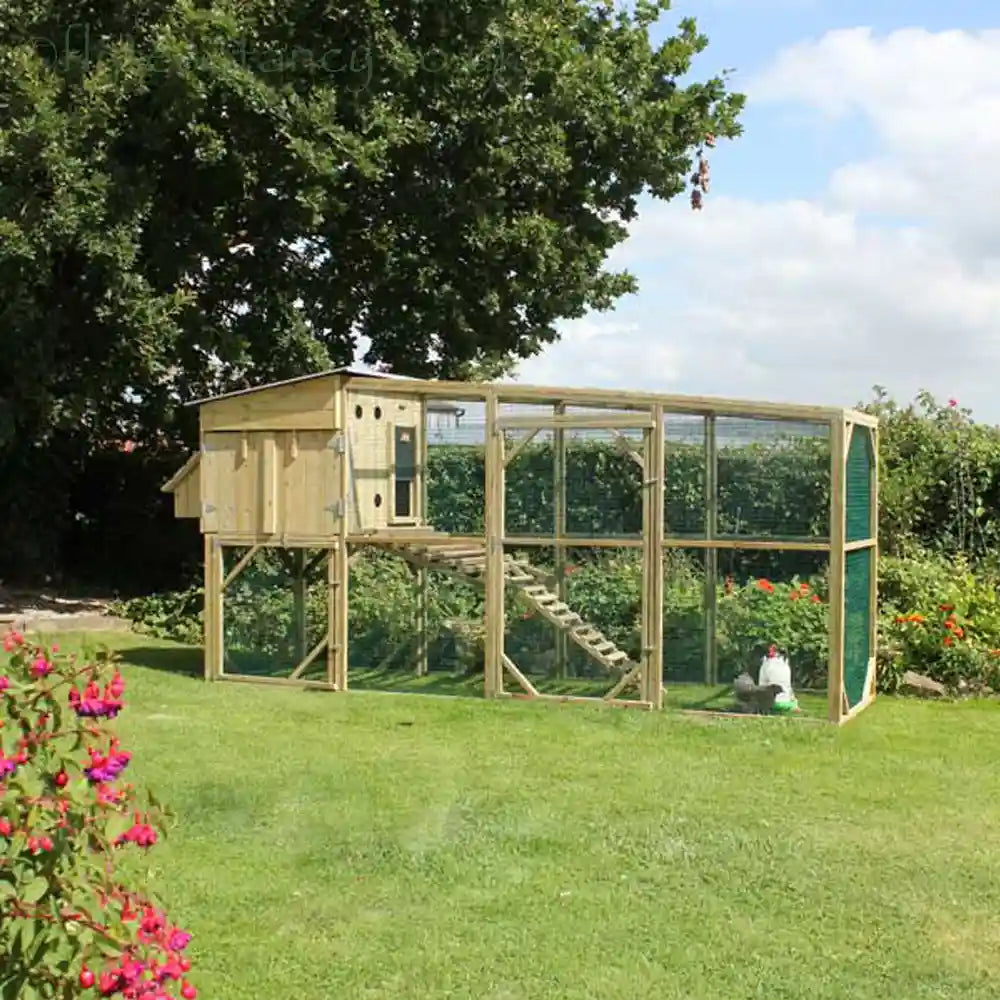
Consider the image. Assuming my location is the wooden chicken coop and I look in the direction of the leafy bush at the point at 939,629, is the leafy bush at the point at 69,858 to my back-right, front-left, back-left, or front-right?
back-right

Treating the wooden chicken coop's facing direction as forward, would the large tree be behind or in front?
behind

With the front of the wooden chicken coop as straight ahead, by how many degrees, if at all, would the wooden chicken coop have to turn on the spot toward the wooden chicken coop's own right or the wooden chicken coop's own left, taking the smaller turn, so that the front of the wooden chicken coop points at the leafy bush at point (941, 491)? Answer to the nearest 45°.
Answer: approximately 135° to the wooden chicken coop's own left

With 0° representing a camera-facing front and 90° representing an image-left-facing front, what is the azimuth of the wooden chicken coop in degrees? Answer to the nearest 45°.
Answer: approximately 0°

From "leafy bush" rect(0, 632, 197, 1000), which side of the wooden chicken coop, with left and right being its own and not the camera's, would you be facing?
front

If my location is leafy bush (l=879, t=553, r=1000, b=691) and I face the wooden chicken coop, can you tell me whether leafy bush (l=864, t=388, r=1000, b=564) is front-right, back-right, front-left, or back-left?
back-right

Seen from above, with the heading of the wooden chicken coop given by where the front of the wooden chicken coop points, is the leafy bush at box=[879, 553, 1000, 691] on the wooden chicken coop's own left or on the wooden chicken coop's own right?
on the wooden chicken coop's own left

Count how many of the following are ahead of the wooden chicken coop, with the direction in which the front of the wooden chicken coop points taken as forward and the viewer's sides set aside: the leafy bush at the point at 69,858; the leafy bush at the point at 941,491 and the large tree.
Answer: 1
